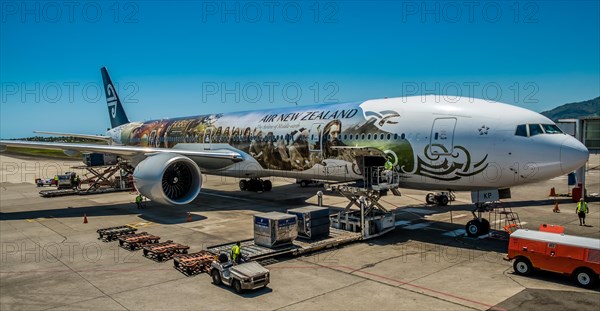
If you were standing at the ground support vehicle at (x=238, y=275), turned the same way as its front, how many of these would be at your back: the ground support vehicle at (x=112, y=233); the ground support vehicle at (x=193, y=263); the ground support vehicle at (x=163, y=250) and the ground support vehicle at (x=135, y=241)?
4

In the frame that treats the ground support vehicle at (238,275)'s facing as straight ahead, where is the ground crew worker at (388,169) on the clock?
The ground crew worker is roughly at 9 o'clock from the ground support vehicle.

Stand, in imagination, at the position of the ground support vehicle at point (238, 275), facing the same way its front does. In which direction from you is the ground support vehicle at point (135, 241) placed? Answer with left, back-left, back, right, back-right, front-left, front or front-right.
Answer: back

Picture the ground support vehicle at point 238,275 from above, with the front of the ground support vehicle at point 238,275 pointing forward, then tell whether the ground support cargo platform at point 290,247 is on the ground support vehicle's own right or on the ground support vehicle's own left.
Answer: on the ground support vehicle's own left

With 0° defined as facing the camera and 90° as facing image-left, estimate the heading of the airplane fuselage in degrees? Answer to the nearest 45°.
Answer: approximately 315°

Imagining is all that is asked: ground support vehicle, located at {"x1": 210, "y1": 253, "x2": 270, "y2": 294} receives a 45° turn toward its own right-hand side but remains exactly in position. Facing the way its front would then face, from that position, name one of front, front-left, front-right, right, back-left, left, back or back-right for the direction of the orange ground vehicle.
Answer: left

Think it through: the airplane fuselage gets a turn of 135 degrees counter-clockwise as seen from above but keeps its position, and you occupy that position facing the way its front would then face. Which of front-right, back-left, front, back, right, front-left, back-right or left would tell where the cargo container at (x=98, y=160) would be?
front-left

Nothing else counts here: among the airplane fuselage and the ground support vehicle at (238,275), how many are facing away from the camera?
0

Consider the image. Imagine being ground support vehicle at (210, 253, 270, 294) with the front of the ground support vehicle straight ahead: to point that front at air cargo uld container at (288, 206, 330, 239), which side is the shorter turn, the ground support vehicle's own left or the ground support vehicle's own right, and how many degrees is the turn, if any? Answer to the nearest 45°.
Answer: approximately 90° to the ground support vehicle's own left

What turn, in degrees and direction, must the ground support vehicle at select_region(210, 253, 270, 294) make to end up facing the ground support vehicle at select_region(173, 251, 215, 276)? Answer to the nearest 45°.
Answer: approximately 180°

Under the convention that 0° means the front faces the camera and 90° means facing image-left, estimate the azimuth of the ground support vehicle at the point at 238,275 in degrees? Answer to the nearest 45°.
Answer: approximately 315°

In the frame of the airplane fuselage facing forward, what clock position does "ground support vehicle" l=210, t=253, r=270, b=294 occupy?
The ground support vehicle is roughly at 3 o'clock from the airplane fuselage.

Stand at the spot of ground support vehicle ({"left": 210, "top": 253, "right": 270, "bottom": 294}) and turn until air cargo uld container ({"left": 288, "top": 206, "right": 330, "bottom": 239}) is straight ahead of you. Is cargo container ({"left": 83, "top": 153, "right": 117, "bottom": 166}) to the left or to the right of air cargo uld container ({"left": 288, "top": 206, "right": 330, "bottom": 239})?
left

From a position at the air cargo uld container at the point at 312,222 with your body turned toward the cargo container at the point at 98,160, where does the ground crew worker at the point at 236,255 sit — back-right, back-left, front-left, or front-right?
back-left
